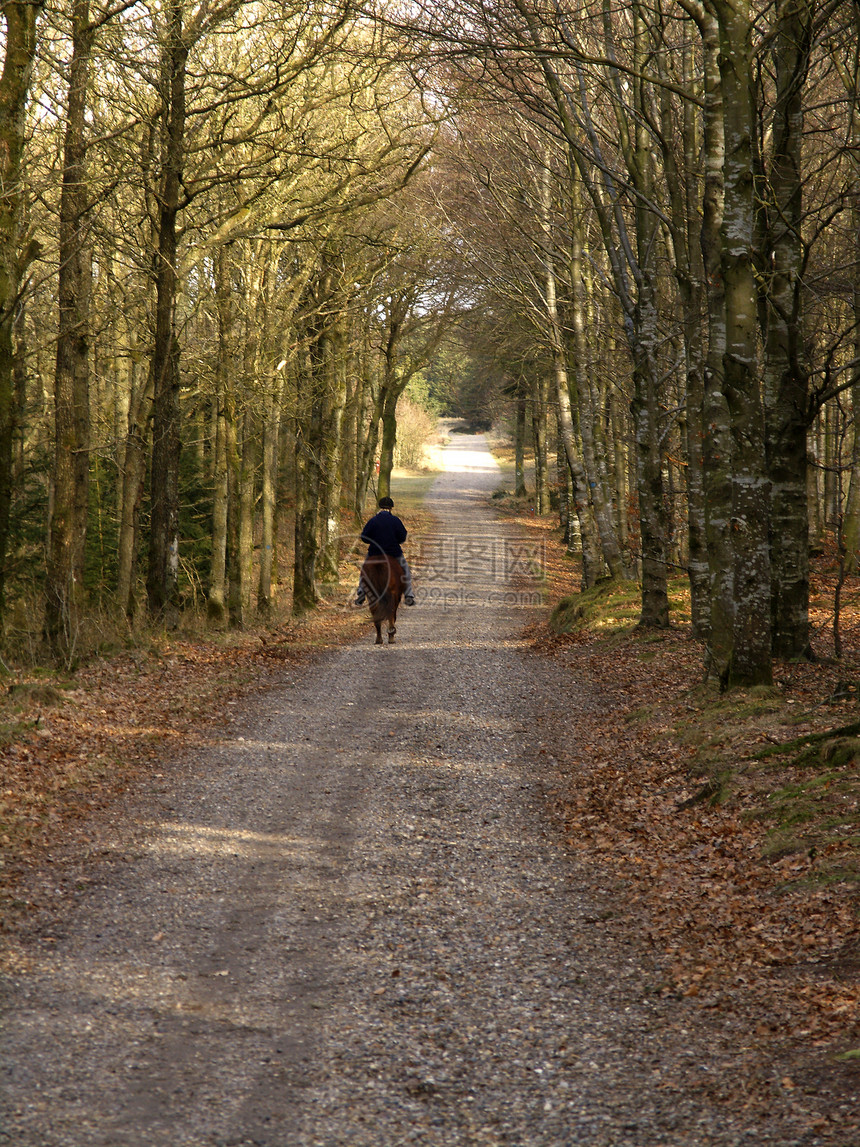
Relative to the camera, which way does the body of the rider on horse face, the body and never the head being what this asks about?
away from the camera
